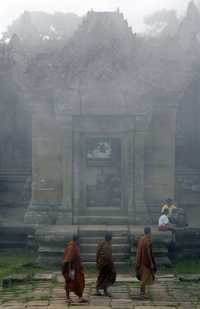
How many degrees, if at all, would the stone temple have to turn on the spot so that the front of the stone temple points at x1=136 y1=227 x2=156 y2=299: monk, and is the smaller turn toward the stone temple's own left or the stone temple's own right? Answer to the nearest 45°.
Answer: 0° — it already faces them

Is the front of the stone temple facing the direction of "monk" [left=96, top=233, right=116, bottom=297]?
yes

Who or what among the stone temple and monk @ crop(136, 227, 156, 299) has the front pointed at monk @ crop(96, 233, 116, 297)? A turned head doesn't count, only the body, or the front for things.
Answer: the stone temple

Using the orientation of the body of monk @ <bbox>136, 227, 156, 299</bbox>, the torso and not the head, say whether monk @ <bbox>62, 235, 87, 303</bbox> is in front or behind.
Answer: behind

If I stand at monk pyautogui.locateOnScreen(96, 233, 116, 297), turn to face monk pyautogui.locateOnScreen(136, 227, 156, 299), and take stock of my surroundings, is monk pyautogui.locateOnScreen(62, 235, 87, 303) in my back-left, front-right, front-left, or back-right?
back-right
